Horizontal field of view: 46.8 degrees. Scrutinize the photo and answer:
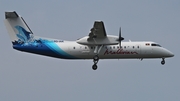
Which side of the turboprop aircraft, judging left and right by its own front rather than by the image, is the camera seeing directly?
right
